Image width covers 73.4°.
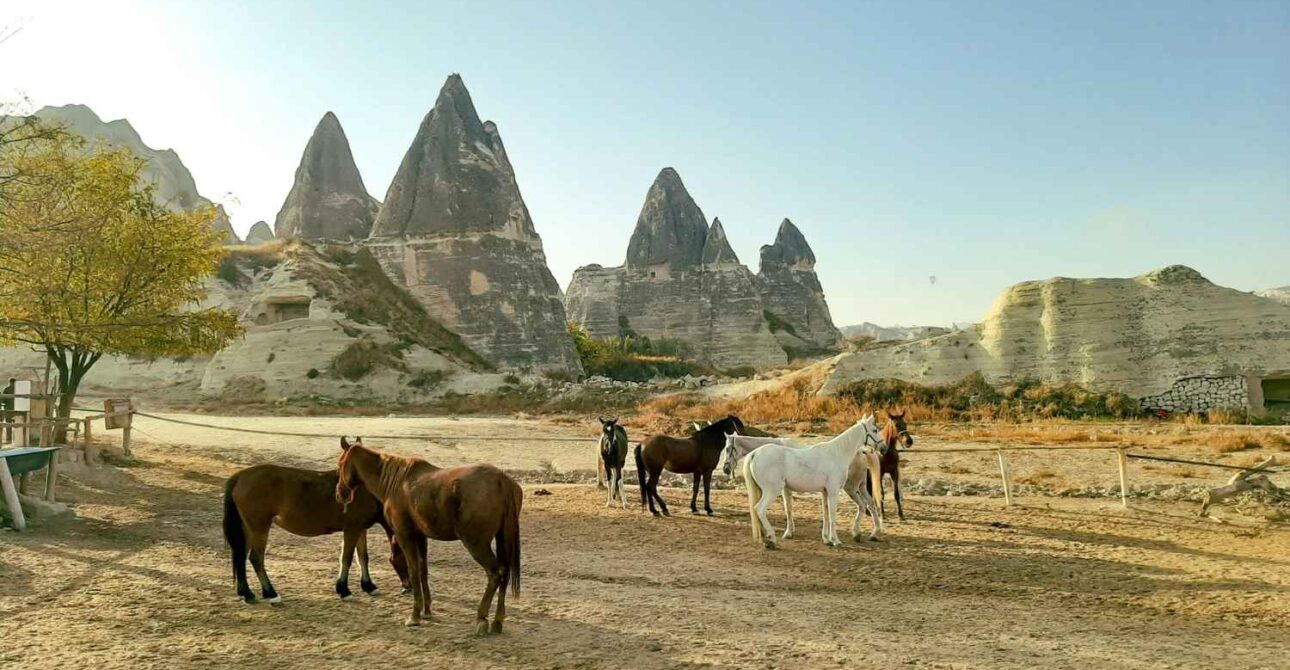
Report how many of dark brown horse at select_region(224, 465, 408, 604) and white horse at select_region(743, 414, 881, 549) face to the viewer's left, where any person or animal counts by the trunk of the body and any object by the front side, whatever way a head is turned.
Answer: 0

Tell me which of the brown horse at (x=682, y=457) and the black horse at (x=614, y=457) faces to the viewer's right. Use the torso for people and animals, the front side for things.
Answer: the brown horse

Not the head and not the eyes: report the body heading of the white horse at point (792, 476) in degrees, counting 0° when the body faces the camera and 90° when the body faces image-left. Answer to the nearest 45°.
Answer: approximately 270°

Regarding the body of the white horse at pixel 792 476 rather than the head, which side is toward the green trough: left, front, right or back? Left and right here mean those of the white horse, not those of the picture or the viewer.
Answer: back

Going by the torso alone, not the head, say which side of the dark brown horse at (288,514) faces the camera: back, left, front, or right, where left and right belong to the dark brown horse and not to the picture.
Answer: right

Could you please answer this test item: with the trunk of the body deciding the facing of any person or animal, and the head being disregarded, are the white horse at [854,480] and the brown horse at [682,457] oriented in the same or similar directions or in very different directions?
very different directions

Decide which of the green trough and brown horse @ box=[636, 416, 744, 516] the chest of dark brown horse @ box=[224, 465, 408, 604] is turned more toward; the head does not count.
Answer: the brown horse

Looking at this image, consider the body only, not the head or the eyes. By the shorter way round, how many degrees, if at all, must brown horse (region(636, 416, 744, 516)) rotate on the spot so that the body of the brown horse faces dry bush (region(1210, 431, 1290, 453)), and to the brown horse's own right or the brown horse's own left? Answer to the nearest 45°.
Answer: approximately 45° to the brown horse's own left

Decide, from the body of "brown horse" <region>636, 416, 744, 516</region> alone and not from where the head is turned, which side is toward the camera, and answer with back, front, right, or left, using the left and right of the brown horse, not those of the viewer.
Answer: right

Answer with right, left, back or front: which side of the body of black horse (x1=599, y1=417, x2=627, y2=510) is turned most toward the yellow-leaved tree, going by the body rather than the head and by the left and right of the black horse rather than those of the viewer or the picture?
right

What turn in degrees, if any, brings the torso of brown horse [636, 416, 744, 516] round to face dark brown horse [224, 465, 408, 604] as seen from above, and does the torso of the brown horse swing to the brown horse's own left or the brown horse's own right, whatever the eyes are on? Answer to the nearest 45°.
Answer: approximately 135° to the brown horse's own right

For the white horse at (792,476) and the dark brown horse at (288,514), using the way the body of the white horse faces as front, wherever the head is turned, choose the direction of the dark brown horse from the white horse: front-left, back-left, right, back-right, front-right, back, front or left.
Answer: back-right

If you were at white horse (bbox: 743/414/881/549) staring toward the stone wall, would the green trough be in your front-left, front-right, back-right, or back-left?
back-left

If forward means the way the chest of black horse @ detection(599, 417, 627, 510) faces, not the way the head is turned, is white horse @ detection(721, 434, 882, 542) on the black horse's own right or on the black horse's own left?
on the black horse's own left

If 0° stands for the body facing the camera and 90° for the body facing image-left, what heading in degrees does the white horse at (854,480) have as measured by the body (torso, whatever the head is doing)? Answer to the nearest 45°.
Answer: approximately 90°
